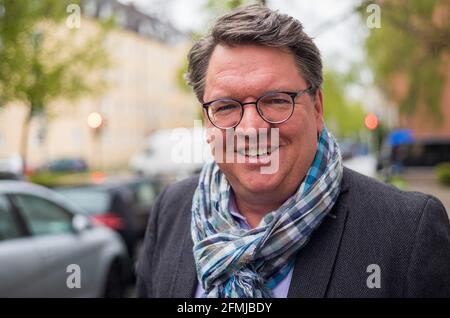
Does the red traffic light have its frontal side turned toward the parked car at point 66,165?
no

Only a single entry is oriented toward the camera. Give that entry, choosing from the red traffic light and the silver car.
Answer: the red traffic light

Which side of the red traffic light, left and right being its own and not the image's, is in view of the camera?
front

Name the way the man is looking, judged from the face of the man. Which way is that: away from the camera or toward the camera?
toward the camera

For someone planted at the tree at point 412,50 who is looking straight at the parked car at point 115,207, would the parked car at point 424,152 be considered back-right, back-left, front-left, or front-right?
back-right

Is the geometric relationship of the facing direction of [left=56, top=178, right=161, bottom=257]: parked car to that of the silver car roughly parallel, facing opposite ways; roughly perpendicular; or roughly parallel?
roughly parallel

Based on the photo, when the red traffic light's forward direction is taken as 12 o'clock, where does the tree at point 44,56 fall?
The tree is roughly at 4 o'clock from the red traffic light.
